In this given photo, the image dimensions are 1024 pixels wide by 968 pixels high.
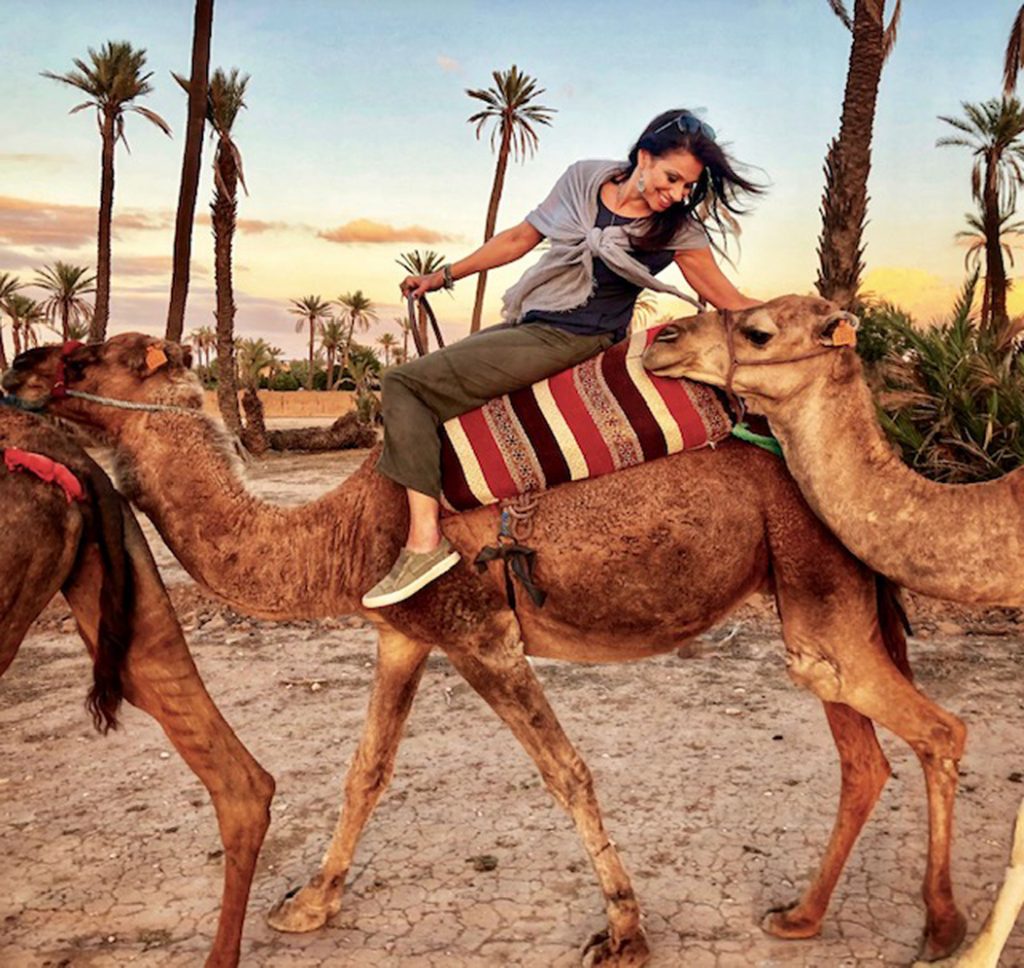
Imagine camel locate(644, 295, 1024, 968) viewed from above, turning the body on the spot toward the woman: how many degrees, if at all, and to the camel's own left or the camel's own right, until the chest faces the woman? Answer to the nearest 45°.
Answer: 0° — it already faces them

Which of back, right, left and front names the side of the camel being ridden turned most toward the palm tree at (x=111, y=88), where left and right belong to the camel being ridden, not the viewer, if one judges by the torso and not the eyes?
right

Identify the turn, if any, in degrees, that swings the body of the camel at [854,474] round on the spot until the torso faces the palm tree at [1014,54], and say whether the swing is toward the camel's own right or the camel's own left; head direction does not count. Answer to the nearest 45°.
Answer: approximately 90° to the camel's own right

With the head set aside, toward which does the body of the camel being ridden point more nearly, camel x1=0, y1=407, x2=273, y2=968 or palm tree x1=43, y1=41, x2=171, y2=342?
the camel

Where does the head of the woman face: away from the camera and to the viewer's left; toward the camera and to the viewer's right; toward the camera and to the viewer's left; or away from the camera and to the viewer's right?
toward the camera and to the viewer's right

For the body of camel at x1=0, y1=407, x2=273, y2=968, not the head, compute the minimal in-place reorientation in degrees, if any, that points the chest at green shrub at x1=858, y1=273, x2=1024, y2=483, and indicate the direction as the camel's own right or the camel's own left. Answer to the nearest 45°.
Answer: approximately 135° to the camel's own right

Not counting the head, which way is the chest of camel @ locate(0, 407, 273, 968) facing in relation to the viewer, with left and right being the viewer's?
facing to the left of the viewer

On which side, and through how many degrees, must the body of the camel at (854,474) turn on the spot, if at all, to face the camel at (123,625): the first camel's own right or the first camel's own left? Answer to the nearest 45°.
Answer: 0° — it already faces it

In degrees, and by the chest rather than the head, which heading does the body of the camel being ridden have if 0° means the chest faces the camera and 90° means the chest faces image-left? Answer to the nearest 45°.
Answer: approximately 90°

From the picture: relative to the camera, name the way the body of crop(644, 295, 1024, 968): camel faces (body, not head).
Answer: to the viewer's left

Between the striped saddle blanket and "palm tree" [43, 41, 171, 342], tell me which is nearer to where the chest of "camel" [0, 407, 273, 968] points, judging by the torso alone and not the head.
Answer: the palm tree

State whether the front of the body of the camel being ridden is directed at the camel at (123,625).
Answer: yes

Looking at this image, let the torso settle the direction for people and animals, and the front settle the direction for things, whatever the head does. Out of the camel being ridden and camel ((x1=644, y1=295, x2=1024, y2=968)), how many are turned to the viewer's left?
2
